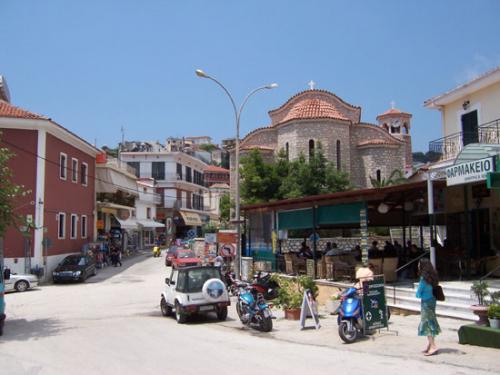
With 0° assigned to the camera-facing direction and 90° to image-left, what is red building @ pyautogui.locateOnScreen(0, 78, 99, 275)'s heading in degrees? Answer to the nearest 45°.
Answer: approximately 315°

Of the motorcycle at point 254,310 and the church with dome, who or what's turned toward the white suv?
the motorcycle

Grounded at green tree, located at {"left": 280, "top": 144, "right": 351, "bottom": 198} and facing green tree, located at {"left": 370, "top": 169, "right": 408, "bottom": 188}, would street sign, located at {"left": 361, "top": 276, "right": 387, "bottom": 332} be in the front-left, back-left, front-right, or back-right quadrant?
back-right

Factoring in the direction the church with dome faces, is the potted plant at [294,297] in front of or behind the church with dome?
behind

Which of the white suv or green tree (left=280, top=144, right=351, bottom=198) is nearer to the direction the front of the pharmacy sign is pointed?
the white suv

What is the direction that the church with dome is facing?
away from the camera

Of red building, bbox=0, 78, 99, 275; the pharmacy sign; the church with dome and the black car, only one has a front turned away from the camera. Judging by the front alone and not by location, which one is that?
the church with dome

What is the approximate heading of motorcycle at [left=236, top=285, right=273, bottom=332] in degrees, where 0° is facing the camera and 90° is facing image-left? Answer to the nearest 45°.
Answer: approximately 135°

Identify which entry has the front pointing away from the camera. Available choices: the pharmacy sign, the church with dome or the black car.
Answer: the church with dome

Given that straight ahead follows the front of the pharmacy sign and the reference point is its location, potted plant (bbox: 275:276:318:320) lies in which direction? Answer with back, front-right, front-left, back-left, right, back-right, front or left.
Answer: front-right
